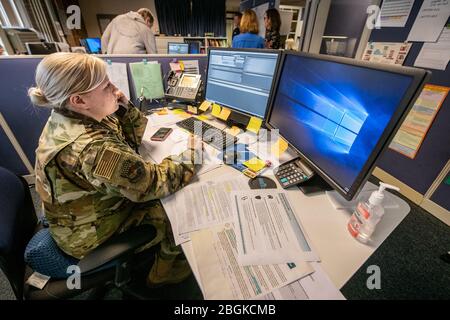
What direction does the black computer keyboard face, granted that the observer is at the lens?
facing the viewer and to the left of the viewer

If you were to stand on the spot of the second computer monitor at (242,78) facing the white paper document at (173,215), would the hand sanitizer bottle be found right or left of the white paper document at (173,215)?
left

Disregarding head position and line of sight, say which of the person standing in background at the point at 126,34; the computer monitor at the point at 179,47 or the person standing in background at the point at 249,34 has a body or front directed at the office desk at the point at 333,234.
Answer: the computer monitor

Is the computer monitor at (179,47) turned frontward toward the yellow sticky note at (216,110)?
yes

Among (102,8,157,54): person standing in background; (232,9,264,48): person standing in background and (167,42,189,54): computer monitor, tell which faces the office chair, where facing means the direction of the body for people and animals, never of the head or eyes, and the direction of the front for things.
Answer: the computer monitor

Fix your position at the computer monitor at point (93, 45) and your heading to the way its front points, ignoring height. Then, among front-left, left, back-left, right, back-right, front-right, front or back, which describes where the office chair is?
front-right

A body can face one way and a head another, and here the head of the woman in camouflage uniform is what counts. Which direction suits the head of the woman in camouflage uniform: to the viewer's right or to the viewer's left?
to the viewer's right

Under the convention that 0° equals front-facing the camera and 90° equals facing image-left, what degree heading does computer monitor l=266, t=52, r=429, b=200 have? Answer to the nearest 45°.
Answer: approximately 45°

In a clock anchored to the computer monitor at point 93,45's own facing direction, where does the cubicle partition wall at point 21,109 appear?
The cubicle partition wall is roughly at 2 o'clock from the computer monitor.

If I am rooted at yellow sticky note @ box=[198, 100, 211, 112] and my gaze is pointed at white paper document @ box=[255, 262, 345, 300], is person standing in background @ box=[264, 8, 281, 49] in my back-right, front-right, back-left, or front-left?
back-left

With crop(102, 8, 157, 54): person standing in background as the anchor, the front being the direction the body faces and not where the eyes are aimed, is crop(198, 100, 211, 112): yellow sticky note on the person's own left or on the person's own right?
on the person's own right

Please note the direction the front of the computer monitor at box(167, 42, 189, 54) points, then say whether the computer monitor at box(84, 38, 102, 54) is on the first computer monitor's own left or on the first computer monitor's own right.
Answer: on the first computer monitor's own right

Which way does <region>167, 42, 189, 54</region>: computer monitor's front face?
toward the camera

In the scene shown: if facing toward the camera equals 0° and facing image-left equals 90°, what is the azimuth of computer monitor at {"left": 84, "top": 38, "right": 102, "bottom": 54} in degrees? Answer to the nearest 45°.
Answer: approximately 315°
